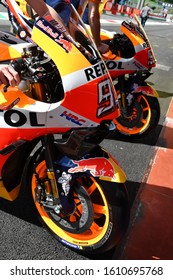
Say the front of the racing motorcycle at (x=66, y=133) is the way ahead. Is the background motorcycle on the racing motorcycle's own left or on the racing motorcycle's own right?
on the racing motorcycle's own left
